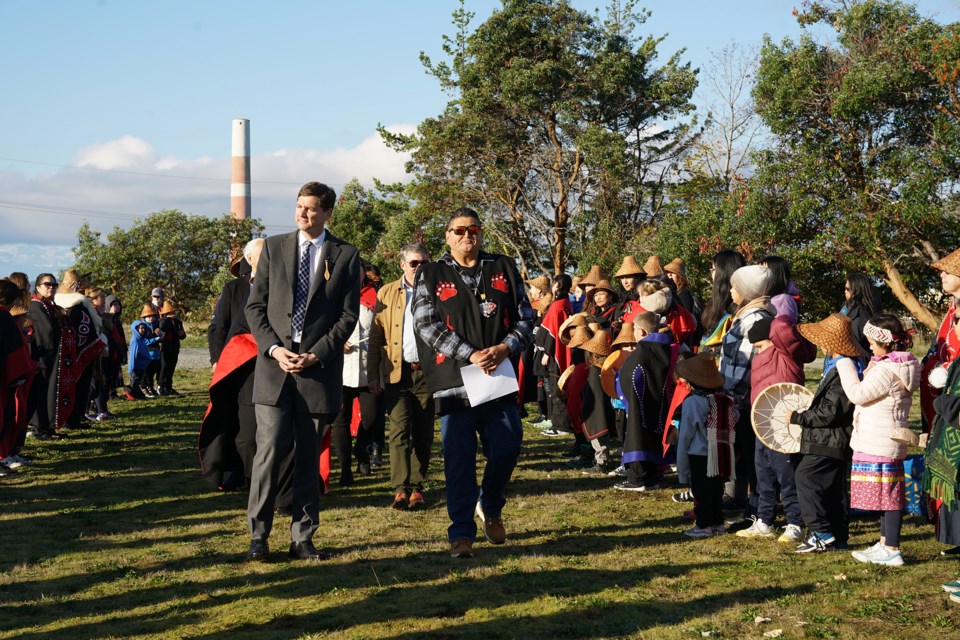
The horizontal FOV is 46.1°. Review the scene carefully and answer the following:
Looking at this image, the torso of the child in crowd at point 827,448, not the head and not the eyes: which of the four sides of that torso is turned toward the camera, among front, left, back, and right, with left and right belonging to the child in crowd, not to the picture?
left

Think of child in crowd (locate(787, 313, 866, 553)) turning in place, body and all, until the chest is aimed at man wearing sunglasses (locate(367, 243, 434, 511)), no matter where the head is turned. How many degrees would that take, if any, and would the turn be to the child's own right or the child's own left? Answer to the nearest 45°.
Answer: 0° — they already face them

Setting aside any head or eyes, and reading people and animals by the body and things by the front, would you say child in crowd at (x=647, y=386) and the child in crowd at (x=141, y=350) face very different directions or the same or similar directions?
very different directions

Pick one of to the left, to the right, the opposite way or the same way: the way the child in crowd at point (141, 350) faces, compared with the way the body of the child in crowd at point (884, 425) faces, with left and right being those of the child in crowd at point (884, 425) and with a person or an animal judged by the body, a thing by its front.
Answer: the opposite way

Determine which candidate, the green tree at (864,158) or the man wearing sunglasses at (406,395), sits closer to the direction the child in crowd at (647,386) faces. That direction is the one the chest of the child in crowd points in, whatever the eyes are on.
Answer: the man wearing sunglasses

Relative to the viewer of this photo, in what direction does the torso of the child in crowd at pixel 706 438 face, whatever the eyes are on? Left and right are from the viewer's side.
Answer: facing away from the viewer and to the left of the viewer

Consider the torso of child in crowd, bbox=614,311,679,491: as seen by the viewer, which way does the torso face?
to the viewer's left

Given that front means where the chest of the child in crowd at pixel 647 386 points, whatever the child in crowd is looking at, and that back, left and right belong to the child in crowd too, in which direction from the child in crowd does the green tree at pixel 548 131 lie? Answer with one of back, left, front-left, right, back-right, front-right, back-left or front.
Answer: right

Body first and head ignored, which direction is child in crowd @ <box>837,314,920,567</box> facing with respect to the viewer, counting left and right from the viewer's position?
facing to the left of the viewer

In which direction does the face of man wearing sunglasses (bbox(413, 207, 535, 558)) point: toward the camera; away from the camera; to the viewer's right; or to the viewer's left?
toward the camera

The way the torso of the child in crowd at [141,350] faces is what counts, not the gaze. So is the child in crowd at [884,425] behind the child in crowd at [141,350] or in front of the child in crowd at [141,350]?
in front
